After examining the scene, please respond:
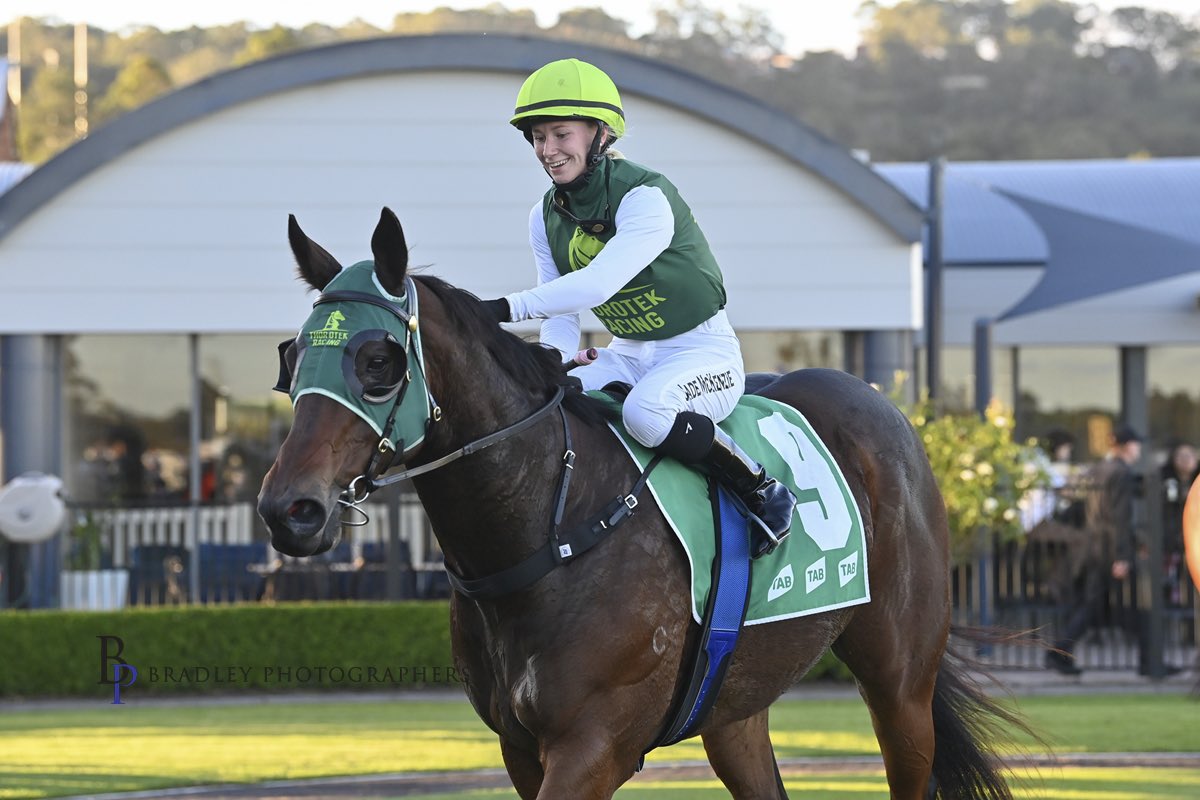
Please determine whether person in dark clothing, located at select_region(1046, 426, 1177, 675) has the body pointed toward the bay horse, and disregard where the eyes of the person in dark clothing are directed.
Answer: no

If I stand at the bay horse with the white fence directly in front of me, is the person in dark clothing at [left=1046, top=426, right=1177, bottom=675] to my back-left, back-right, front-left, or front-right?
front-right

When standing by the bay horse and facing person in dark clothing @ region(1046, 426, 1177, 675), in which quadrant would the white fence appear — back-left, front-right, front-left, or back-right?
front-left

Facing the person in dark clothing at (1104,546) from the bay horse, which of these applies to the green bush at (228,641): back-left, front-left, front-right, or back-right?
front-left

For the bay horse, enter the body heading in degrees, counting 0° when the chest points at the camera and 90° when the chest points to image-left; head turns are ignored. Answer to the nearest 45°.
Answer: approximately 45°

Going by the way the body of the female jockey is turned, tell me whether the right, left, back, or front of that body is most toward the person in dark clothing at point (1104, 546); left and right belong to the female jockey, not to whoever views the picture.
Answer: back

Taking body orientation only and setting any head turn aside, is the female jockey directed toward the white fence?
no

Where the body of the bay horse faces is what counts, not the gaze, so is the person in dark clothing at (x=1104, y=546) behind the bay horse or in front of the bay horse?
behind

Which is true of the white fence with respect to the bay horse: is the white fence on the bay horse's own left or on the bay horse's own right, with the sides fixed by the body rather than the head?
on the bay horse's own right

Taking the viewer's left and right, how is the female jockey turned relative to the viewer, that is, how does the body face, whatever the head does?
facing the viewer and to the left of the viewer

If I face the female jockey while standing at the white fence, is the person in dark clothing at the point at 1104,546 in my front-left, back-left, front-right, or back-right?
front-left
